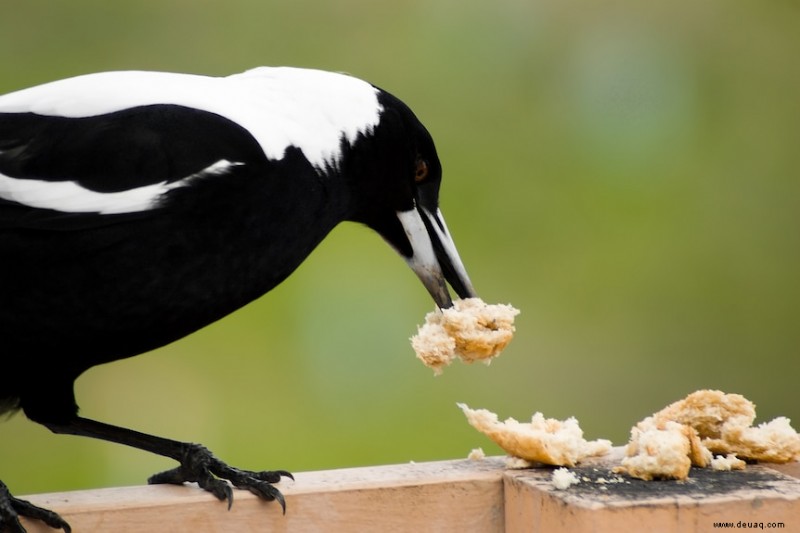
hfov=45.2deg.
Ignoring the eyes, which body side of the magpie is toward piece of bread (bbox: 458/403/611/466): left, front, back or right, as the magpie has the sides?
front

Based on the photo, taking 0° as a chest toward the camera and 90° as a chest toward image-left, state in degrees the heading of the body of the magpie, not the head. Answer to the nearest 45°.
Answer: approximately 270°

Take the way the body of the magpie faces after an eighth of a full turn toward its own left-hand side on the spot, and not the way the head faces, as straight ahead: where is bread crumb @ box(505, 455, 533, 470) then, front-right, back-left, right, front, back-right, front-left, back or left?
front-right

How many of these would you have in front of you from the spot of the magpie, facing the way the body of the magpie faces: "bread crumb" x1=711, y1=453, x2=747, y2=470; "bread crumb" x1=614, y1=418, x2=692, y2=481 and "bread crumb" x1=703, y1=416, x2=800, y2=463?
3

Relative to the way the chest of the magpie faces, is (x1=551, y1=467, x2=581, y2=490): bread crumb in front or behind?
in front

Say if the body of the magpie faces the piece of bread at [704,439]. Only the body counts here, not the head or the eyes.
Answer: yes

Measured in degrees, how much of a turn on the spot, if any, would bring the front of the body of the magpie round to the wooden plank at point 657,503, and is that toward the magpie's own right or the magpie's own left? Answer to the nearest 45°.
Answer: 0° — it already faces it

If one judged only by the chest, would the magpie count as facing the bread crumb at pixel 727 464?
yes

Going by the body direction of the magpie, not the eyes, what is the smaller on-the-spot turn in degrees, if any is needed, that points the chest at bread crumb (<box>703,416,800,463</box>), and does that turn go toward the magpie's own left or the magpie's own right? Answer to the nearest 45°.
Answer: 0° — it already faces it

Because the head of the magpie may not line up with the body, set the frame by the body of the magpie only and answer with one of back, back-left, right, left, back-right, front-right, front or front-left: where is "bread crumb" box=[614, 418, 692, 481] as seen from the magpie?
front
